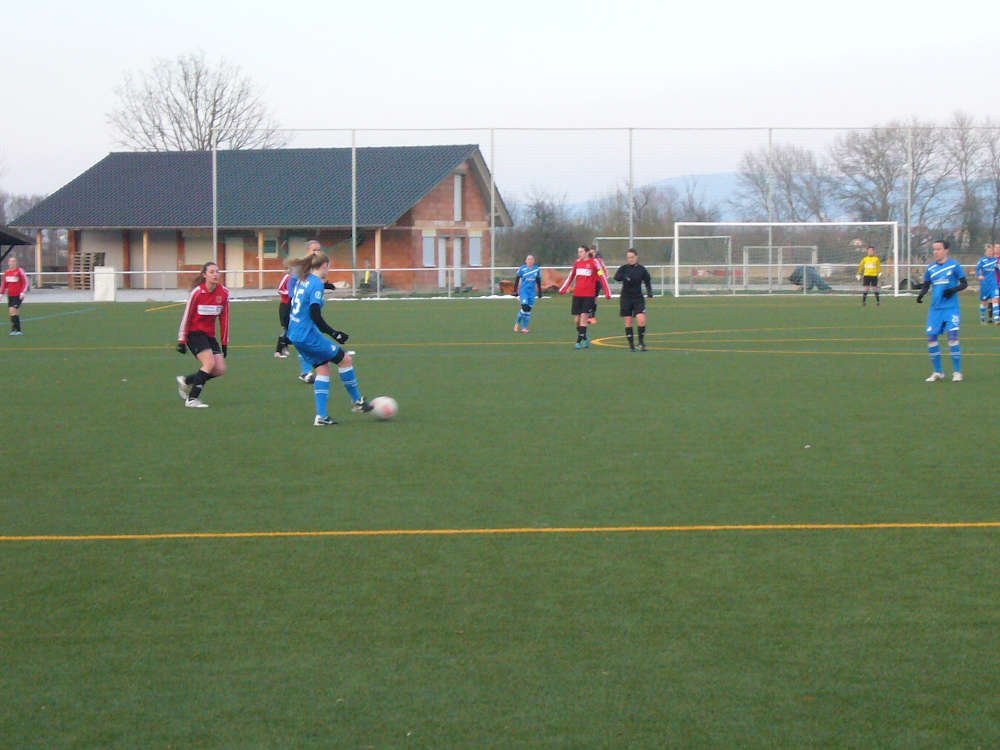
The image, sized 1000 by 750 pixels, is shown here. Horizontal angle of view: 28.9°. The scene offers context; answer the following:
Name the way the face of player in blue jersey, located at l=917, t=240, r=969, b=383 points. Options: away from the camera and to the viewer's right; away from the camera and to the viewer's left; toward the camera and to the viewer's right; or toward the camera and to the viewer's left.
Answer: toward the camera and to the viewer's left

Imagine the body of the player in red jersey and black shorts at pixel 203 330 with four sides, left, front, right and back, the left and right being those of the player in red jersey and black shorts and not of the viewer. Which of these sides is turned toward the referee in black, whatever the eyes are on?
left

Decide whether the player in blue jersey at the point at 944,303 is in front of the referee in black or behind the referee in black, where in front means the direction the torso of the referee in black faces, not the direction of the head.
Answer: in front

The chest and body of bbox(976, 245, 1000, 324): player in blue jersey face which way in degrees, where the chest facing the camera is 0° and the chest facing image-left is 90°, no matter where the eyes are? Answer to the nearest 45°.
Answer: approximately 0°

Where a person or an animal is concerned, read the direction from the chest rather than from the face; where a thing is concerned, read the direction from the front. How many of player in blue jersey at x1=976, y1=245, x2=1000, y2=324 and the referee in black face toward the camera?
2

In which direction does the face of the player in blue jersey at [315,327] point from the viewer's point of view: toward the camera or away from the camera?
away from the camera

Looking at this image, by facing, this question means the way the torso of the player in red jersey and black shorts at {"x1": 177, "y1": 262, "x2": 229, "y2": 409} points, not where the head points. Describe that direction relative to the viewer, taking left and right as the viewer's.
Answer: facing the viewer and to the right of the viewer
